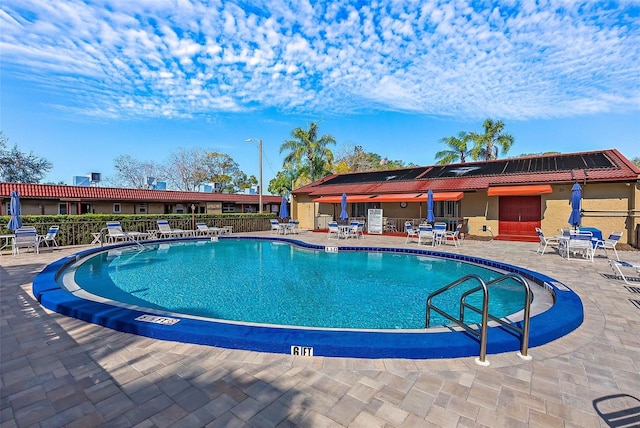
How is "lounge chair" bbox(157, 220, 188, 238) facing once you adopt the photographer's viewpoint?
facing to the right of the viewer

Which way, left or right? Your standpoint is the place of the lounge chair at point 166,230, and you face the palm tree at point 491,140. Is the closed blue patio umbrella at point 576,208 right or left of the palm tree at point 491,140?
right

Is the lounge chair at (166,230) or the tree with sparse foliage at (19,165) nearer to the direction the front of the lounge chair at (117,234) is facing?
the lounge chair

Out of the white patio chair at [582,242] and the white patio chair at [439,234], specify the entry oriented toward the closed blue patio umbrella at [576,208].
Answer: the white patio chair at [582,242]

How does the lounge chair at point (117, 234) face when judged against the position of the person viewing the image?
facing to the right of the viewer

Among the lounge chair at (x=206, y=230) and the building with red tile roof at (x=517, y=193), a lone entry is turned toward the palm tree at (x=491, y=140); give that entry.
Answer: the lounge chair

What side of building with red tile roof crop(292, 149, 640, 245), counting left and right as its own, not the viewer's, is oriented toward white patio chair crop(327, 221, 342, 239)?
front

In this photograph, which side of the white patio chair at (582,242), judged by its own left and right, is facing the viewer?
back

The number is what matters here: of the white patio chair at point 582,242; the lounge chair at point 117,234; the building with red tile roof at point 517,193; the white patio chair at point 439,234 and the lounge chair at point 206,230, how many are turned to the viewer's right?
2

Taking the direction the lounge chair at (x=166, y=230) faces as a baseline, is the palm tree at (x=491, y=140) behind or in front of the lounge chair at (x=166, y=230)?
in front

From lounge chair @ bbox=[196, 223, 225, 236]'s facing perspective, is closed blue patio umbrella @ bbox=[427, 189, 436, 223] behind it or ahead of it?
ahead

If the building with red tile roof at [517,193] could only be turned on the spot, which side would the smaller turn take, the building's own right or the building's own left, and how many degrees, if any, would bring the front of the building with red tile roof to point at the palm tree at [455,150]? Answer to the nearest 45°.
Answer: approximately 135° to the building's own right
